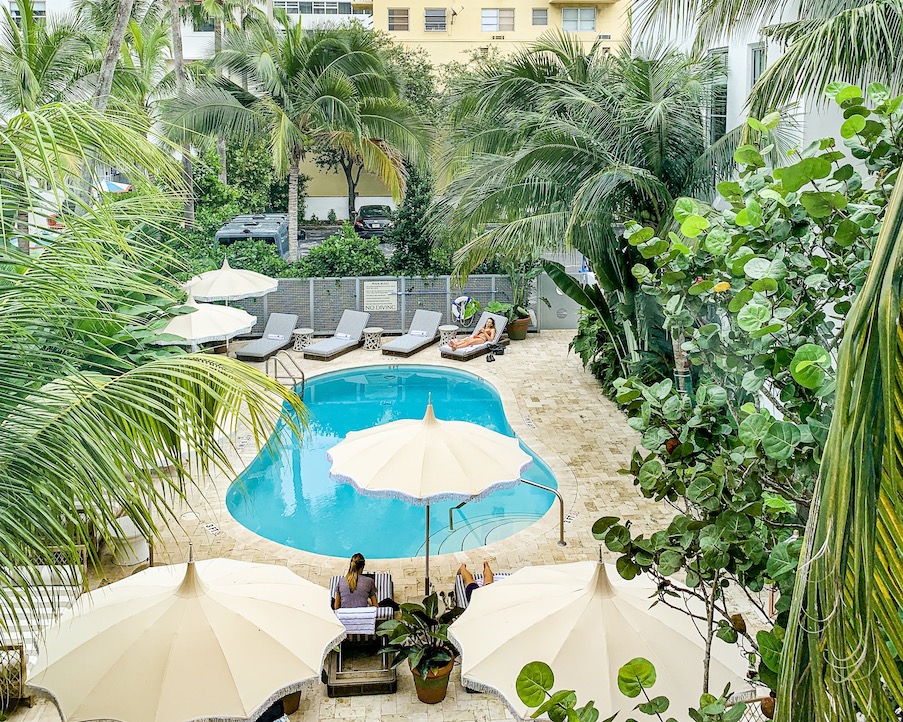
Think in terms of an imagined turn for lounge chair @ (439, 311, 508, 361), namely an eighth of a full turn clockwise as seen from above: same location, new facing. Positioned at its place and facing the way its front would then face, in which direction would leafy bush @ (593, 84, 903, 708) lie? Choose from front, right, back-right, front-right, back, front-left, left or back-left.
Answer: left

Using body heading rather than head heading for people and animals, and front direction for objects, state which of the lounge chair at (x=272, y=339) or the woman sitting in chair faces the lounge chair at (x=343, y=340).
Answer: the woman sitting in chair

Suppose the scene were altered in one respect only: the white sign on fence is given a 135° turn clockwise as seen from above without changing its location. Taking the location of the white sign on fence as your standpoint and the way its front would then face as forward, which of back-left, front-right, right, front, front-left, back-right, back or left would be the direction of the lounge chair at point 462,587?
back-left

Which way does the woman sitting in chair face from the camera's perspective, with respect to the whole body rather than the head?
away from the camera

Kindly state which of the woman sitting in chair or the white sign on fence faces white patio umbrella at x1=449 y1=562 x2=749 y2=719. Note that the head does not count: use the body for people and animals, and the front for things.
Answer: the white sign on fence

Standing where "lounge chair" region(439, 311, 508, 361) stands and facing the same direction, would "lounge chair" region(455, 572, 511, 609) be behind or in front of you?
in front

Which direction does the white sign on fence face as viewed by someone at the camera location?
facing the viewer

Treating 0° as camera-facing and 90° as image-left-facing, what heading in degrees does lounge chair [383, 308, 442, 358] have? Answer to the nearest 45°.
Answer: approximately 45°

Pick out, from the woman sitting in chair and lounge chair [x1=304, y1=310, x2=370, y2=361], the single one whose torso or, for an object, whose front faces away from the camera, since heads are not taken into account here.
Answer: the woman sitting in chair

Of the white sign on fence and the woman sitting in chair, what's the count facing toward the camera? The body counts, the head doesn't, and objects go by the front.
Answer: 1

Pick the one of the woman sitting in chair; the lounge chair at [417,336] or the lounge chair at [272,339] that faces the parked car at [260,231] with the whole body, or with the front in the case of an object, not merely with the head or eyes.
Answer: the woman sitting in chair

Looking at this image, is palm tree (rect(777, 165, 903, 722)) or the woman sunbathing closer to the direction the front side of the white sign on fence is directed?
the palm tree

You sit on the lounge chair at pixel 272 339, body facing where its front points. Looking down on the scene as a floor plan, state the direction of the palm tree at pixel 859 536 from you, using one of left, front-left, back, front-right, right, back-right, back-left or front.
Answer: front-left

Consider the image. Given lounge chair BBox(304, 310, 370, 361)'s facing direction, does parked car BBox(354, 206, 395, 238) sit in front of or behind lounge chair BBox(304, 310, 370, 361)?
behind

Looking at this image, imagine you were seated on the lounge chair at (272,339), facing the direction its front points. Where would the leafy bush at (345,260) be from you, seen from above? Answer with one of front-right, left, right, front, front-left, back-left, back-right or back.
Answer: back

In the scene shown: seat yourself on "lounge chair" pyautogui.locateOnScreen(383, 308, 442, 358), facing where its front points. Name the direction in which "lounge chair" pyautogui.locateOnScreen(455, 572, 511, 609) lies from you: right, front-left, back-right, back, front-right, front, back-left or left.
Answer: front-left

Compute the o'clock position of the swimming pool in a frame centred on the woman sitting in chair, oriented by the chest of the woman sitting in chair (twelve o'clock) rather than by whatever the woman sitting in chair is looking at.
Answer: The swimming pool is roughly at 12 o'clock from the woman sitting in chair.

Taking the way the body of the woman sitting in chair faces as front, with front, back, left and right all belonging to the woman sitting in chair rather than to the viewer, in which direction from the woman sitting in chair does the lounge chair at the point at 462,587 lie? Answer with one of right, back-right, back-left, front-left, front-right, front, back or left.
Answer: right

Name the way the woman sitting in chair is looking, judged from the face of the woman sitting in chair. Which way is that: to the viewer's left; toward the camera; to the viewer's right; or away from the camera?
away from the camera

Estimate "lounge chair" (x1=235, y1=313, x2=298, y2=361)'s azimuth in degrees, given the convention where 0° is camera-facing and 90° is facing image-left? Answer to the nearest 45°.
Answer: approximately 45°
